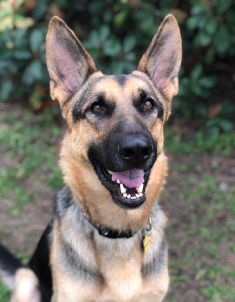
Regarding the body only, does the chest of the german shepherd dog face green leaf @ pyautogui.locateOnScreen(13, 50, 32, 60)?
no

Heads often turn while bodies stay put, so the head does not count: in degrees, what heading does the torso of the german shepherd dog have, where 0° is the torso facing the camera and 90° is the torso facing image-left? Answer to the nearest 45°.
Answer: approximately 315°
